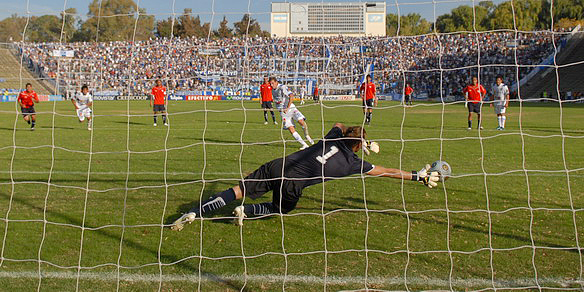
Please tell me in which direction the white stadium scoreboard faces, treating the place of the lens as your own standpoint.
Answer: facing the viewer

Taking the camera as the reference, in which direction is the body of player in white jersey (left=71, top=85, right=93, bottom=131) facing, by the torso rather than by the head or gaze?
toward the camera

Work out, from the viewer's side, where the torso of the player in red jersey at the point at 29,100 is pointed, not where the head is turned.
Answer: toward the camera

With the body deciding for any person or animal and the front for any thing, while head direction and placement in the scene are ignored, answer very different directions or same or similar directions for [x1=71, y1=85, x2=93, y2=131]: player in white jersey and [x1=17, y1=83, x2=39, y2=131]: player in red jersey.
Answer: same or similar directions

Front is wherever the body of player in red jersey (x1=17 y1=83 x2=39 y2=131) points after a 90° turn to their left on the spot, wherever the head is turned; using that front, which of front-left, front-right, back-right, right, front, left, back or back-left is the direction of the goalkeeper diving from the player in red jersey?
right

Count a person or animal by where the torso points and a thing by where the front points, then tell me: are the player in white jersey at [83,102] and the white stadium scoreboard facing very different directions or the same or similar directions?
same or similar directions
